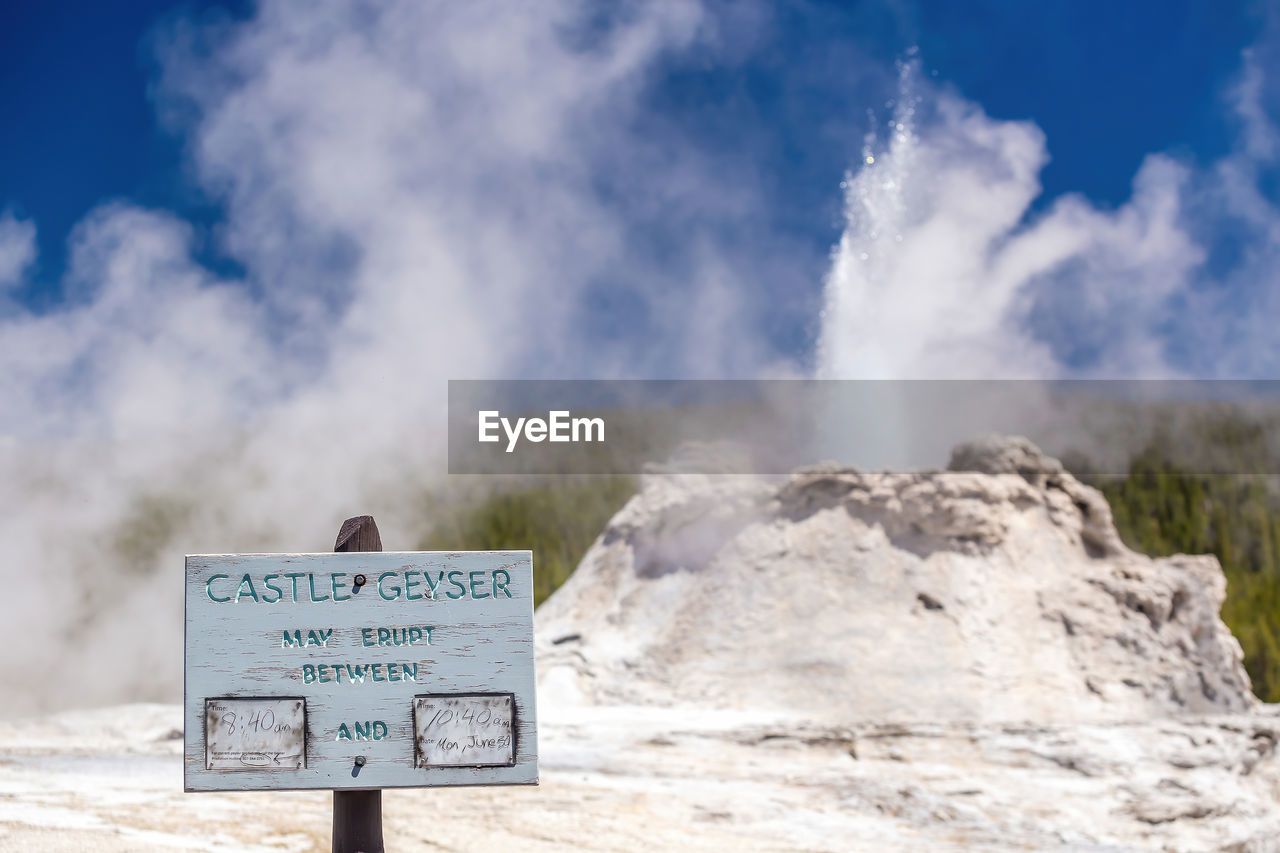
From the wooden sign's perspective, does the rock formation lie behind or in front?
behind

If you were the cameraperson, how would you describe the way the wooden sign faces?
facing the viewer
